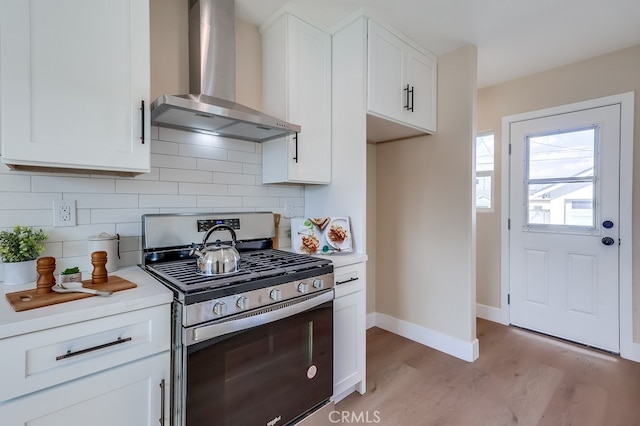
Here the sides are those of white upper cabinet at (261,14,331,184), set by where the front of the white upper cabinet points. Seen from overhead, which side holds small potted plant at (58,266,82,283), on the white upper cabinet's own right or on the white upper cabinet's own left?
on the white upper cabinet's own right

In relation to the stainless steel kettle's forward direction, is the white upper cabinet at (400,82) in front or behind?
behind

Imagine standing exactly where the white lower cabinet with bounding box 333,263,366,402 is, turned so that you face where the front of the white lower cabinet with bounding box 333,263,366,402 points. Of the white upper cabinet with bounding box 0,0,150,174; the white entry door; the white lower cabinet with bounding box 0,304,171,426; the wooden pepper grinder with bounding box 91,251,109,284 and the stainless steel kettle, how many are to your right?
4

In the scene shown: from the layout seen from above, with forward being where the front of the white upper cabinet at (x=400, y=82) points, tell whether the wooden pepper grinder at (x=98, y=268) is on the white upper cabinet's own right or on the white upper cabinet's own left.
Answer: on the white upper cabinet's own right

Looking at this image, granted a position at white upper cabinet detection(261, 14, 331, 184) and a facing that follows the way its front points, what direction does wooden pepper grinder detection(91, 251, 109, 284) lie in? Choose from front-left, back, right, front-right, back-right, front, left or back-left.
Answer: right

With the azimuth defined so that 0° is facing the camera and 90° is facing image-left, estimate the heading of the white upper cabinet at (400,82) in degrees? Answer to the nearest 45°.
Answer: approximately 315°

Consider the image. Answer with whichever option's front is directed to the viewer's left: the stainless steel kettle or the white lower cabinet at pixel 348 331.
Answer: the stainless steel kettle

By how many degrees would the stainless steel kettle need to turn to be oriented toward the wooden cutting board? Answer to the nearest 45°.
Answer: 0° — it already faces it

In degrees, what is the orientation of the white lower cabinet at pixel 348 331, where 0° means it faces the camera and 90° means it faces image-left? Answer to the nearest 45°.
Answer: approximately 315°

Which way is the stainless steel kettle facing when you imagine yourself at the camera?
facing to the left of the viewer

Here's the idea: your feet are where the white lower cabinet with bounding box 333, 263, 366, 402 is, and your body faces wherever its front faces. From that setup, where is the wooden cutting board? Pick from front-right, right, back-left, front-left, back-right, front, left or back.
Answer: right
